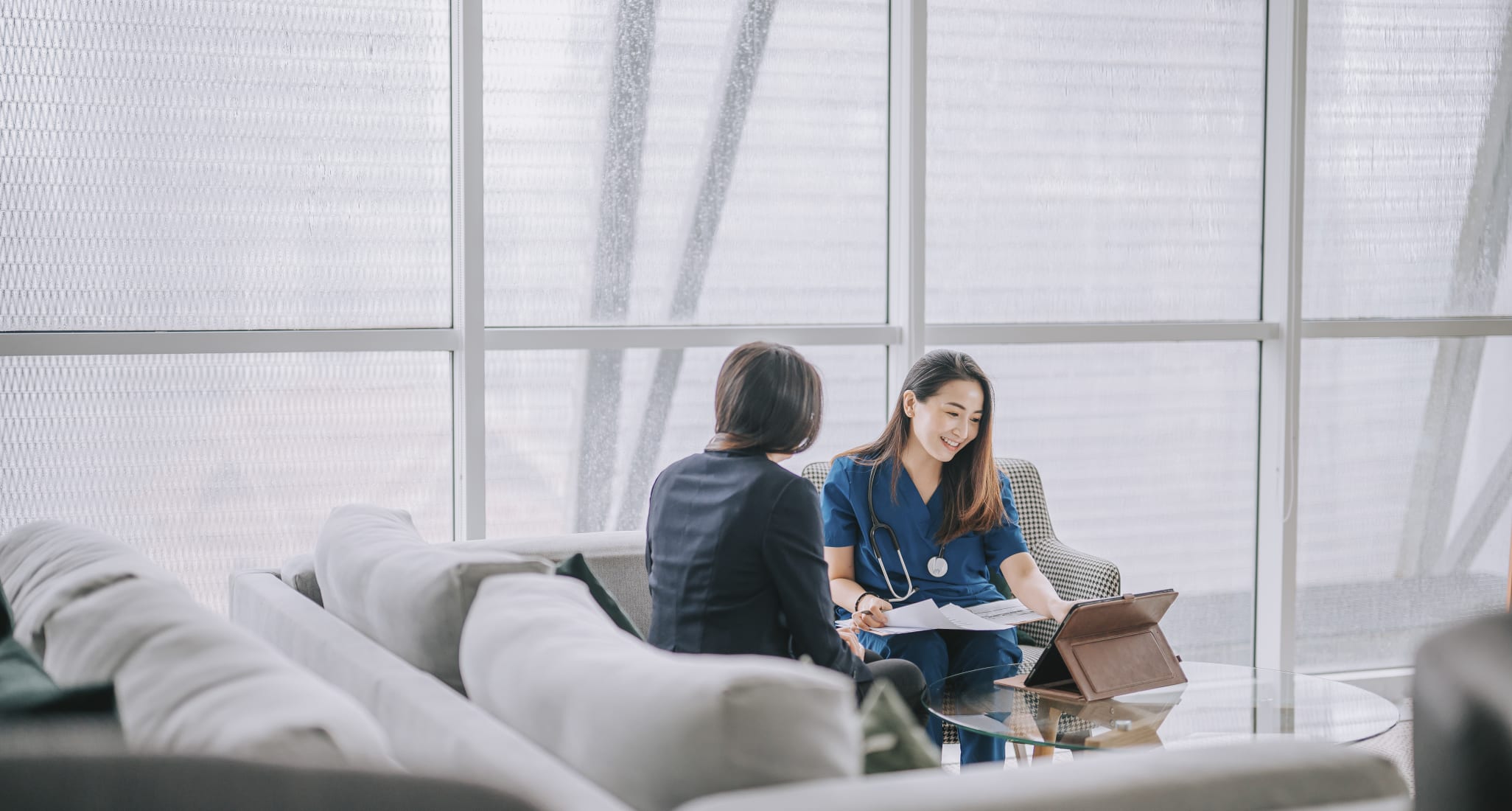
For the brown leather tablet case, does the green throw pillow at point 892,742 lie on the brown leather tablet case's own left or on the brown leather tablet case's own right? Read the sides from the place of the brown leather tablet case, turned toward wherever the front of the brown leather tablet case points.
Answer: on the brown leather tablet case's own left

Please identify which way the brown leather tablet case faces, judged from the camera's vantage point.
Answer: facing away from the viewer and to the left of the viewer

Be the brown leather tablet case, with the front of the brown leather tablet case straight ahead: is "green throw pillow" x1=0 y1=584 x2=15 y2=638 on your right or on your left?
on your left

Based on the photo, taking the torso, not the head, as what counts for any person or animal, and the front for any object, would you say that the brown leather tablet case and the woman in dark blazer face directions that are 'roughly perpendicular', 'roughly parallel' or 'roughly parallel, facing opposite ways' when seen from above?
roughly perpendicular

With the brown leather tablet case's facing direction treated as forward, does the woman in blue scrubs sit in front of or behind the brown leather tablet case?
in front

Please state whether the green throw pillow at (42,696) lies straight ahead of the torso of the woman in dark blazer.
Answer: no

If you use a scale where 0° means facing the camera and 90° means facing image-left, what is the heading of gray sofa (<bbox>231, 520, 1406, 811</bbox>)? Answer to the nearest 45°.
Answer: approximately 225°

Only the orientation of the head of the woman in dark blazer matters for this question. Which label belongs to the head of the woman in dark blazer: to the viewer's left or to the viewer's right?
to the viewer's right

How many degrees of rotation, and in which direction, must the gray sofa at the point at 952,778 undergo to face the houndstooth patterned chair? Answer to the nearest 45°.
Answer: approximately 45° to its left
